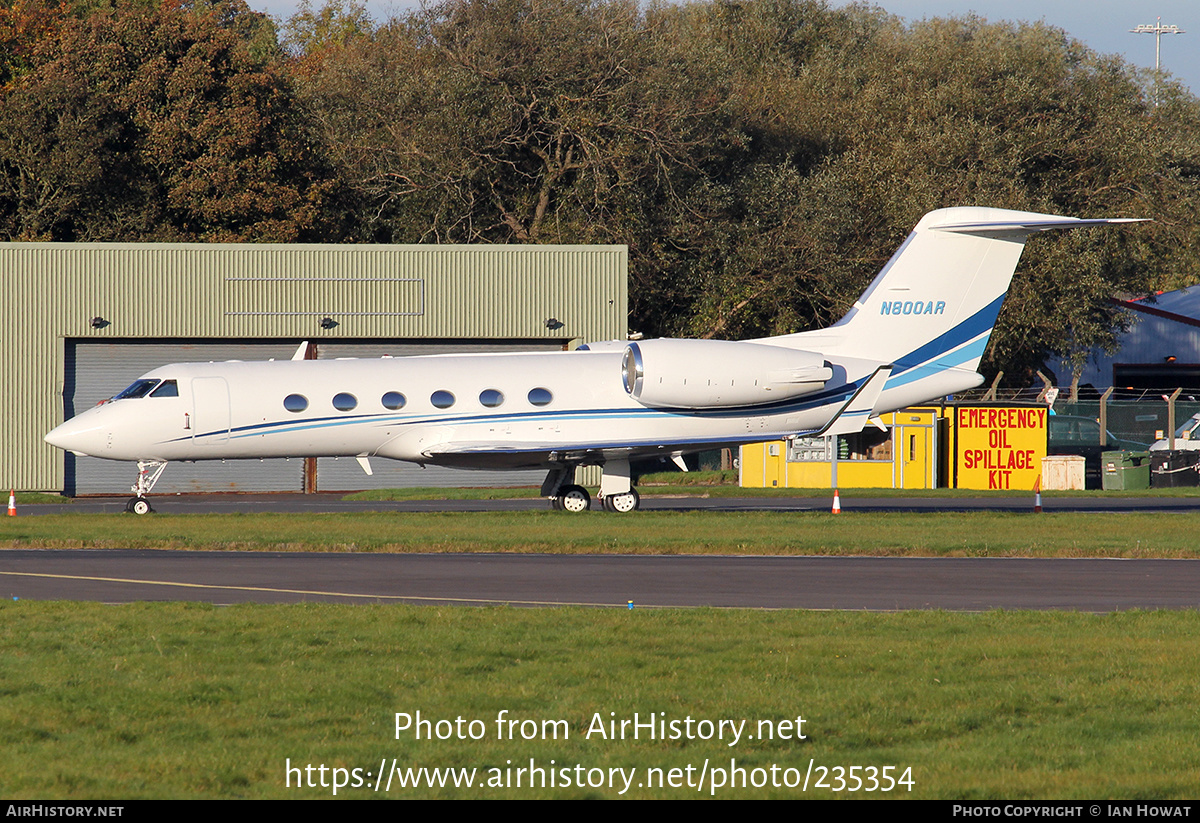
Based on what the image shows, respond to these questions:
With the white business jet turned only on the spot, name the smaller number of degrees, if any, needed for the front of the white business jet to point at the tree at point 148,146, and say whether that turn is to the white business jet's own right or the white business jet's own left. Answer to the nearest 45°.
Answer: approximately 45° to the white business jet's own right

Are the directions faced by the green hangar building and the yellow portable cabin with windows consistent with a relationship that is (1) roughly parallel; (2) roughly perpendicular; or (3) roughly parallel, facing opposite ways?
roughly parallel

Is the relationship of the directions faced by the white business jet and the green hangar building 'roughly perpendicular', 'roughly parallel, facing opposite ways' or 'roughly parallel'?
roughly perpendicular

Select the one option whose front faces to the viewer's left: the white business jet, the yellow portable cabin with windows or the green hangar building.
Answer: the white business jet

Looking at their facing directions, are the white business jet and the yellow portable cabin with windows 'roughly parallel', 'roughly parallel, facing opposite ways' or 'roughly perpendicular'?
roughly perpendicular

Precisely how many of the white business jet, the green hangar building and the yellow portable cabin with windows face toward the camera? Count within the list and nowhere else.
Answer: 2

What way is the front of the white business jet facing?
to the viewer's left

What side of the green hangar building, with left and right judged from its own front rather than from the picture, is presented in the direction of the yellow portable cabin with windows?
left

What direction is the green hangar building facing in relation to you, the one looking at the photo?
facing the viewer

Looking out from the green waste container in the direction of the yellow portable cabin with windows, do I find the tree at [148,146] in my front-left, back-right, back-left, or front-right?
front-right

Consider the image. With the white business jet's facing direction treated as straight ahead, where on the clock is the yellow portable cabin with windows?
The yellow portable cabin with windows is roughly at 4 o'clock from the white business jet.

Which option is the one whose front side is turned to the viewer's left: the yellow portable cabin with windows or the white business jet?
the white business jet

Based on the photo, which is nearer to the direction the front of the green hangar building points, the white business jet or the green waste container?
the white business jet

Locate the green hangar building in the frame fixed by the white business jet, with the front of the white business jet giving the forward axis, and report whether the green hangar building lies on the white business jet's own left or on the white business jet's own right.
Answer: on the white business jet's own right

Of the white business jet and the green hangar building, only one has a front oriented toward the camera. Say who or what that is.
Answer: the green hangar building

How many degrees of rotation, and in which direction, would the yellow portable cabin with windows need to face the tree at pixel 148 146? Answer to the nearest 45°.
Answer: approximately 90° to its right
